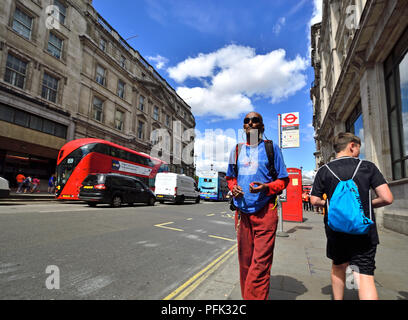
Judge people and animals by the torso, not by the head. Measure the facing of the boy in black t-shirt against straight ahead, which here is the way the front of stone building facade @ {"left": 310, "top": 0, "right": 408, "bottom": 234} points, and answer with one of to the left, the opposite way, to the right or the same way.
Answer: to the right

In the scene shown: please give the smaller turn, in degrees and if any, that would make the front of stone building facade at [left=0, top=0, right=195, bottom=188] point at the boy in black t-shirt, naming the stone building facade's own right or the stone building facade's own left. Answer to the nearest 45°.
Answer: approximately 45° to the stone building facade's own right

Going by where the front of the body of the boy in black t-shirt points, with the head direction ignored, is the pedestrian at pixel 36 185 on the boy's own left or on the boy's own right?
on the boy's own left

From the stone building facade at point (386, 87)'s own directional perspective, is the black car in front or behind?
in front

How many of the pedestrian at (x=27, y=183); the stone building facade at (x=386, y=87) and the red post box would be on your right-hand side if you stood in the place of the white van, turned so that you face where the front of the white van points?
2

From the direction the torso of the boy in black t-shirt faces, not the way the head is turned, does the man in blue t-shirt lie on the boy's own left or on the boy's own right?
on the boy's own left

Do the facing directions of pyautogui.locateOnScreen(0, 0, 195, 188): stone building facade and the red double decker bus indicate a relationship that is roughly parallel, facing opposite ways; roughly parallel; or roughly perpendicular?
roughly perpendicular

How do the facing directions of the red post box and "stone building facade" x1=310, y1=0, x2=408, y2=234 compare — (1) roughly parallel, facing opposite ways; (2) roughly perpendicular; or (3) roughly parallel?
roughly perpendicular

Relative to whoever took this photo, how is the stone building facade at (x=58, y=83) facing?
facing the viewer and to the right of the viewer

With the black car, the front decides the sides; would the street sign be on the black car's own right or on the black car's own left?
on the black car's own right

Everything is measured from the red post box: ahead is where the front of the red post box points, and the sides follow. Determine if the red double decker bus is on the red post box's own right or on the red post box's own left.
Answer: on the red post box's own right

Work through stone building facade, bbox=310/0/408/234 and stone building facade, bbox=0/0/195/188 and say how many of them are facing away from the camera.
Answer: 0

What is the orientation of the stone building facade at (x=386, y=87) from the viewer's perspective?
to the viewer's left

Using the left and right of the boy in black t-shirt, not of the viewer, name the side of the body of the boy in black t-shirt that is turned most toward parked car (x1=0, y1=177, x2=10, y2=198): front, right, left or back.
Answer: left

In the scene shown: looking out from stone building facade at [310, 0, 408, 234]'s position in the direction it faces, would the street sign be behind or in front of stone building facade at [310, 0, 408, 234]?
in front

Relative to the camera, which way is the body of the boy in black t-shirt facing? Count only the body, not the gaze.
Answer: away from the camera
